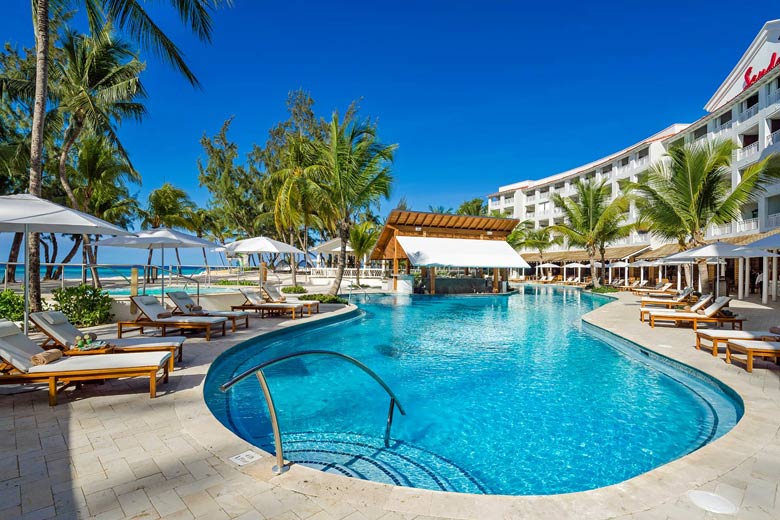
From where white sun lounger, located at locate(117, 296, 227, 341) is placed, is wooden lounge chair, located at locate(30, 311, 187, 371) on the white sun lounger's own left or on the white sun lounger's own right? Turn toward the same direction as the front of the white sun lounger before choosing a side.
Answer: on the white sun lounger's own right

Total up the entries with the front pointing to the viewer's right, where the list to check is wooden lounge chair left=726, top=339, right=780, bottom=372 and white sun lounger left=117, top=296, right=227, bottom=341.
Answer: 1

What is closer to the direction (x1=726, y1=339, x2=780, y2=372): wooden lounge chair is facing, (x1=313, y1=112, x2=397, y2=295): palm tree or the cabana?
the palm tree

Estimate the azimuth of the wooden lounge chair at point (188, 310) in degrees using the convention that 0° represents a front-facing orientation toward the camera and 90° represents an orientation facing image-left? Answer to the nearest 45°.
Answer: approximately 315°

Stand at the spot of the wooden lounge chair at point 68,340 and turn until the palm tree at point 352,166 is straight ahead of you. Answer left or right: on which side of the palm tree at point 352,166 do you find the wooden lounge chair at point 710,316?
right

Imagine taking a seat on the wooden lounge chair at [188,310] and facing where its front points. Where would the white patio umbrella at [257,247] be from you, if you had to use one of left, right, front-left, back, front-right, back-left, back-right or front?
left

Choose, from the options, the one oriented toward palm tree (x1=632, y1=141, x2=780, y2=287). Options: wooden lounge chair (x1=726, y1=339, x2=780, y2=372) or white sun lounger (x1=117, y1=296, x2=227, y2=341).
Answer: the white sun lounger

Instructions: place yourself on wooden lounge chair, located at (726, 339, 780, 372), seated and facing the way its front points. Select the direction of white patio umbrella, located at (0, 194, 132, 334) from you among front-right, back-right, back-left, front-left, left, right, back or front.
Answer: front

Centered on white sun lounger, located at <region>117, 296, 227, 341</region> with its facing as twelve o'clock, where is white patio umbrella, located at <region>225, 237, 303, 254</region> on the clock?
The white patio umbrella is roughly at 10 o'clock from the white sun lounger.

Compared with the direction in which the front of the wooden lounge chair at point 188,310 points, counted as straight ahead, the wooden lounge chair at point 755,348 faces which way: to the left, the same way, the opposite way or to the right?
the opposite way

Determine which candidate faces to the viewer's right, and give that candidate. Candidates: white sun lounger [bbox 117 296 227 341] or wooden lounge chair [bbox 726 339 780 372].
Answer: the white sun lounger

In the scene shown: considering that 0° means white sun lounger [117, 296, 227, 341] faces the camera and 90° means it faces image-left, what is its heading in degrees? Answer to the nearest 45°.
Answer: approximately 270°

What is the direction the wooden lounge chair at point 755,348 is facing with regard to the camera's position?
facing the viewer and to the left of the viewer

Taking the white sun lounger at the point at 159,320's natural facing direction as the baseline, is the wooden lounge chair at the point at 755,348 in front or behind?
in front

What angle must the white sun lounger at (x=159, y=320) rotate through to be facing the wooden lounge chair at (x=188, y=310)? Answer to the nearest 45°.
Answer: approximately 45° to its left

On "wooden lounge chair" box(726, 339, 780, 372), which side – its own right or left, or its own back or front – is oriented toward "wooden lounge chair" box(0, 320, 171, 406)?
front

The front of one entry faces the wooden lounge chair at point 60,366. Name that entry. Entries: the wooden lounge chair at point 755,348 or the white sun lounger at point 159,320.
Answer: the wooden lounge chair at point 755,348
